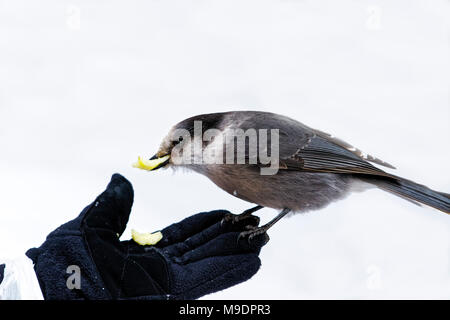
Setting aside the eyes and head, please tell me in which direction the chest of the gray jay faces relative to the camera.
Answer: to the viewer's left
